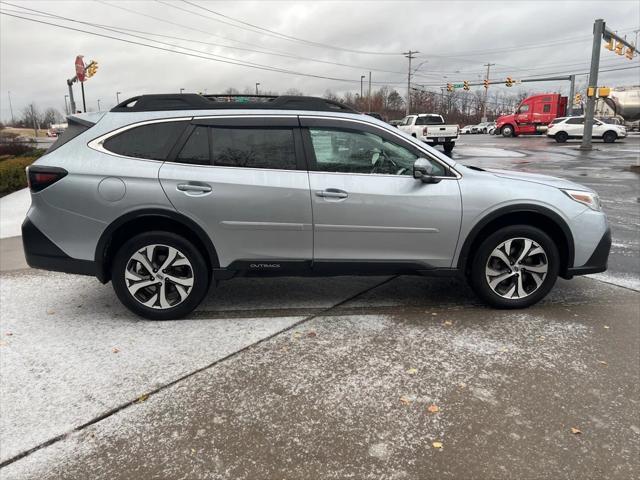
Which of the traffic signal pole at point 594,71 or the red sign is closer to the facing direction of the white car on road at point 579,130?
the traffic signal pole

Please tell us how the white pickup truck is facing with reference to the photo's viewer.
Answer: facing away from the viewer and to the left of the viewer

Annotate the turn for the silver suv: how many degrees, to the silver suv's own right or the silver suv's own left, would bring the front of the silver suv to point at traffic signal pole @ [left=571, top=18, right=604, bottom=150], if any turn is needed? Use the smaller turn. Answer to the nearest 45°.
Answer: approximately 45° to the silver suv's own left

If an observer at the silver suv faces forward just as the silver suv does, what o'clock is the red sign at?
The red sign is roughly at 8 o'clock from the silver suv.

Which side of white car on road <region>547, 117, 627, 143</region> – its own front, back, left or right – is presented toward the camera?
right

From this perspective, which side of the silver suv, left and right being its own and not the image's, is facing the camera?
right

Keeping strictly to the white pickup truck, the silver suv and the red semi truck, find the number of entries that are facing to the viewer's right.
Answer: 1

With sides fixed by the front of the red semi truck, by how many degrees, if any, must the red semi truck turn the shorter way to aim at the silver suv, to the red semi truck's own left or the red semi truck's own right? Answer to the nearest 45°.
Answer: approximately 90° to the red semi truck's own left

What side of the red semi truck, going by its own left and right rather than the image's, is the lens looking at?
left
